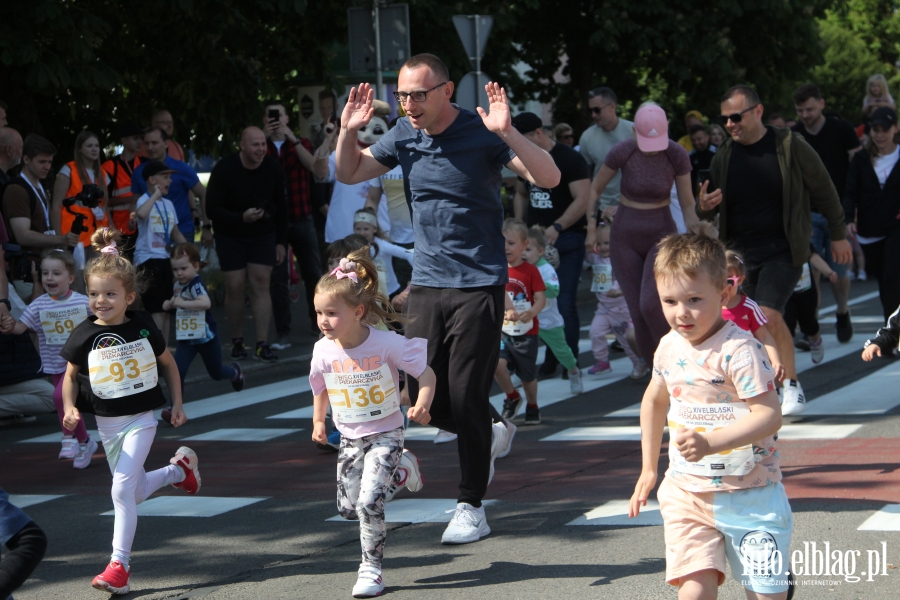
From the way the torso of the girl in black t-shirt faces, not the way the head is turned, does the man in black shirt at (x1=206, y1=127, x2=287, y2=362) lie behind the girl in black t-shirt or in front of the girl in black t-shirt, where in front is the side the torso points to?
behind

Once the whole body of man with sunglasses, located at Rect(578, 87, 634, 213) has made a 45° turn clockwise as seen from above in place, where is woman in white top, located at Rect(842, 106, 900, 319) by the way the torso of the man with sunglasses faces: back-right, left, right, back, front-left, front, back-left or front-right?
back-left

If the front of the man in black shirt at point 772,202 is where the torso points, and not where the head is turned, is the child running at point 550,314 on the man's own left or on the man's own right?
on the man's own right

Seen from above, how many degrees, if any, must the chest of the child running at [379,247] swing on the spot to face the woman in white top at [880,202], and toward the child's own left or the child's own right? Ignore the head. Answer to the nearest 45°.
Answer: approximately 135° to the child's own left

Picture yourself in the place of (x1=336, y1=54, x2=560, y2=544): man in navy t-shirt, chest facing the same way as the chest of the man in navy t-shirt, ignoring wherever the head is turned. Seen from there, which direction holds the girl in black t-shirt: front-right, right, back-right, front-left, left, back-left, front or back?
front-right

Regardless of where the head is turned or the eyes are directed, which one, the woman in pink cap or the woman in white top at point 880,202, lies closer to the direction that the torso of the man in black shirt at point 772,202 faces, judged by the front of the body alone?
the woman in pink cap

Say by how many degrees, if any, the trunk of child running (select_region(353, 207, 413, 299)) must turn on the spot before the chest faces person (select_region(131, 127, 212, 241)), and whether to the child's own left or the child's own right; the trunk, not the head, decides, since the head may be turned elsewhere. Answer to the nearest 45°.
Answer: approximately 90° to the child's own right

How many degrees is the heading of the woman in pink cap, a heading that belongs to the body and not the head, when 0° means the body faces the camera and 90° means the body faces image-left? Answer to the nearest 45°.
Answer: approximately 0°

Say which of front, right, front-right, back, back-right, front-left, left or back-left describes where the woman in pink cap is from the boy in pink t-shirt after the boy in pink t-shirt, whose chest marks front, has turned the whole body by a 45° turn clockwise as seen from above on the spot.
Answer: right

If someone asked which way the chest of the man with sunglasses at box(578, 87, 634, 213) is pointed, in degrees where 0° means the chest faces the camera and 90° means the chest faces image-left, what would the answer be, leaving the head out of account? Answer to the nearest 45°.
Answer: approximately 45°

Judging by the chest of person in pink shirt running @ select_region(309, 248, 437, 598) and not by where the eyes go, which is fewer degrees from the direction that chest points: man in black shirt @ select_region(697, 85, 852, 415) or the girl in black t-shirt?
the girl in black t-shirt

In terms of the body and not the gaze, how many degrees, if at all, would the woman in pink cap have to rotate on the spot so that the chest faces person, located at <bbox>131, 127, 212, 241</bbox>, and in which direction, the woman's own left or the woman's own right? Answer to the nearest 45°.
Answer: approximately 135° to the woman's own right

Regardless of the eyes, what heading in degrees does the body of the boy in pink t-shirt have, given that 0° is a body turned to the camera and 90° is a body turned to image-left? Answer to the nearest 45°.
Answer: approximately 45°
